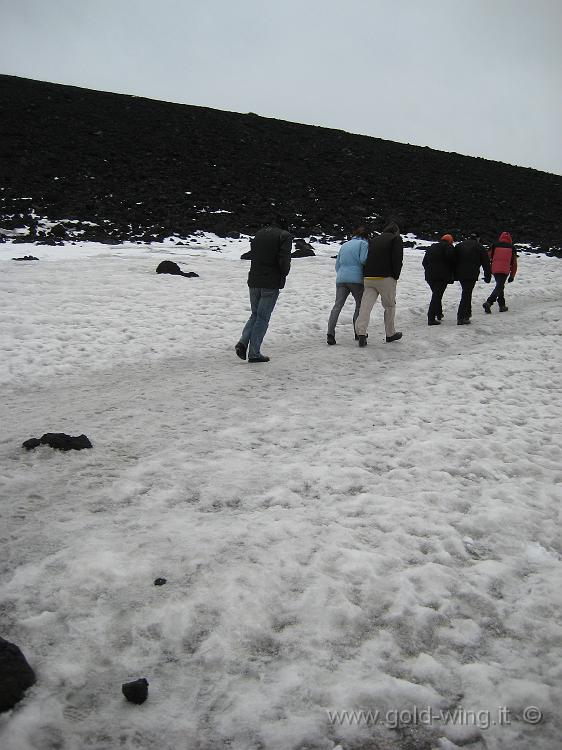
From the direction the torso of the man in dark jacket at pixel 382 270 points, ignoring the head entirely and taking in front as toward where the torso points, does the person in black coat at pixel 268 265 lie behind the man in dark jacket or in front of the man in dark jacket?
behind

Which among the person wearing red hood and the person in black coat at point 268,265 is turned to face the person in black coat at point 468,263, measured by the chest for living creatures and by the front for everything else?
the person in black coat at point 268,265

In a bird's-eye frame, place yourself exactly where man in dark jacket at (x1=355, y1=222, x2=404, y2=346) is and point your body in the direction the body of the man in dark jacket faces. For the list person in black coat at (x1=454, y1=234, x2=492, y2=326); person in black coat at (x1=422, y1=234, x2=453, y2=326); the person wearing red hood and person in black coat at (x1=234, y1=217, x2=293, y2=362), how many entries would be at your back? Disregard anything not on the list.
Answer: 1

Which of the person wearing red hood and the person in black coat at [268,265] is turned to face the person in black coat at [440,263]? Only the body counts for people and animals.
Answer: the person in black coat at [268,265]

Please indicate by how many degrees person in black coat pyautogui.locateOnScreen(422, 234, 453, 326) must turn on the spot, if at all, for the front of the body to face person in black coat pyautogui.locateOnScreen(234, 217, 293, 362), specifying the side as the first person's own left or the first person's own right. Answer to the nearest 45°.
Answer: approximately 180°

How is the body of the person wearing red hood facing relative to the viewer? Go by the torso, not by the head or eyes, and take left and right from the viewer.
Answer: facing away from the viewer and to the right of the viewer

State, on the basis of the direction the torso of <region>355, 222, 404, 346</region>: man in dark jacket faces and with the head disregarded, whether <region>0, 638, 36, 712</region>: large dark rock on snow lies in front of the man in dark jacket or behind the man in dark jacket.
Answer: behind

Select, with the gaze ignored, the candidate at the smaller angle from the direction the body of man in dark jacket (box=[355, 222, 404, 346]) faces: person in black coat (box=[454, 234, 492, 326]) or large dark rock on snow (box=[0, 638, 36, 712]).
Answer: the person in black coat

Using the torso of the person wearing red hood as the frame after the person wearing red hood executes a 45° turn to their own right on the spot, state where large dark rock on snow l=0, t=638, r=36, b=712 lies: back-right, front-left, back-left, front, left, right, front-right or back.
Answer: right

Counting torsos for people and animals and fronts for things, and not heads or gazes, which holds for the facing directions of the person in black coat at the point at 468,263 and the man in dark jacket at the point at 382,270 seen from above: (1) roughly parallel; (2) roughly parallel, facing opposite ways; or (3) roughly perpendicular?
roughly parallel

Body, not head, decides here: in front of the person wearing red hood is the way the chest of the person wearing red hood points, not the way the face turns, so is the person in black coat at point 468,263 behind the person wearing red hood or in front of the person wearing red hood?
behind

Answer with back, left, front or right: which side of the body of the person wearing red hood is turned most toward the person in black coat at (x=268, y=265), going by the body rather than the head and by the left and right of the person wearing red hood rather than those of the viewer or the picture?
back

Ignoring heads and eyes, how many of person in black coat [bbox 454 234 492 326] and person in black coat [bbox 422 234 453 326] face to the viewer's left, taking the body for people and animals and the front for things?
0
